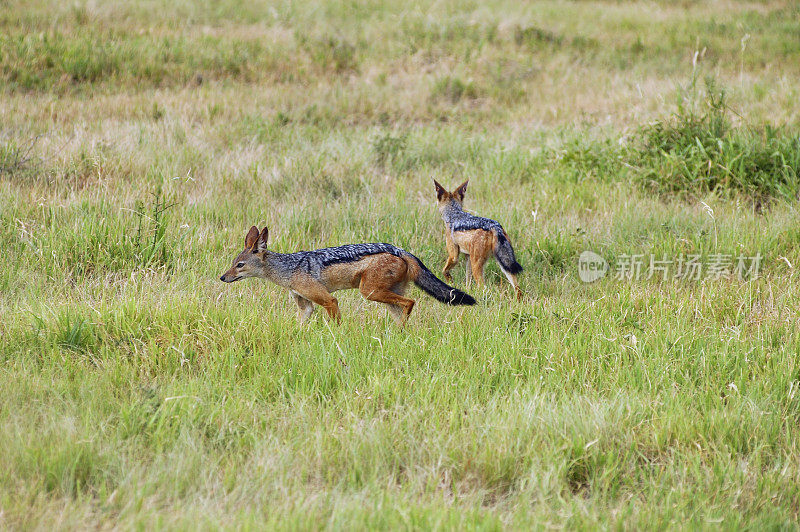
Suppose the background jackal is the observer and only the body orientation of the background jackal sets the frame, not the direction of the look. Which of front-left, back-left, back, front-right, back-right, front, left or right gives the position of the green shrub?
right

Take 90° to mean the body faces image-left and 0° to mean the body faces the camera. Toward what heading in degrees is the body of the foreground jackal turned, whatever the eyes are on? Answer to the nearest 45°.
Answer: approximately 90°

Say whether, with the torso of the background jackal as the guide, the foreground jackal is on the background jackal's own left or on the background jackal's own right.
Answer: on the background jackal's own left

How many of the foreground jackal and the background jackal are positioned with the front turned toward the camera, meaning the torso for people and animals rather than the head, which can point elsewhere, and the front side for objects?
0

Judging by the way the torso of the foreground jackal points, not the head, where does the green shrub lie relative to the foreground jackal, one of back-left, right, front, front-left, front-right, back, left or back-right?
back-right

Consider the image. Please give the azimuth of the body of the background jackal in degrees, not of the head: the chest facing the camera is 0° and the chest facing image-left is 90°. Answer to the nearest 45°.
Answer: approximately 135°

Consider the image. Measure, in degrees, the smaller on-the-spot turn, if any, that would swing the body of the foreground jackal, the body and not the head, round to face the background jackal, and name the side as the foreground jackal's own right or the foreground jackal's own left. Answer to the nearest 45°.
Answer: approximately 135° to the foreground jackal's own right
